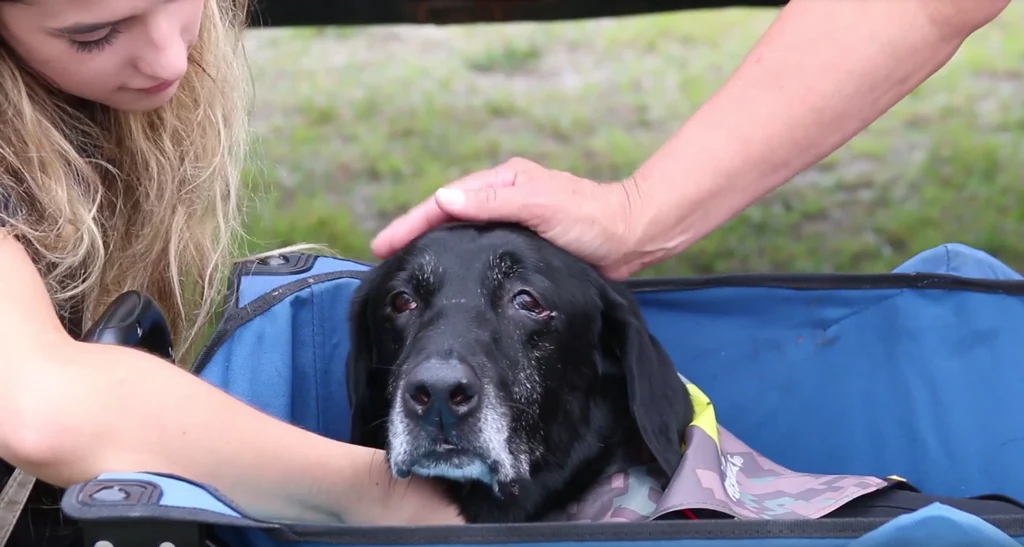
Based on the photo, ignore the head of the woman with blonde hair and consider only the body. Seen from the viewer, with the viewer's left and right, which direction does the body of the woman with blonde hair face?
facing the viewer and to the right of the viewer

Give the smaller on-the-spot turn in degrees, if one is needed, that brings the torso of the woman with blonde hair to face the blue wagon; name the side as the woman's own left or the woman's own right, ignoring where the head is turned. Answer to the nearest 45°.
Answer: approximately 45° to the woman's own left

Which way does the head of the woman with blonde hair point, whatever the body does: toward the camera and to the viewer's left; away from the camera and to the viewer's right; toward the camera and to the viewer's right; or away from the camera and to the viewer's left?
toward the camera and to the viewer's right
